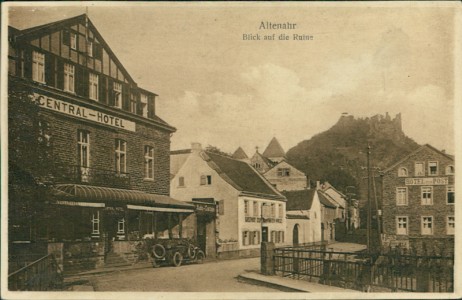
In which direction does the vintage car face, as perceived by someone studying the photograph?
facing away from the viewer and to the right of the viewer

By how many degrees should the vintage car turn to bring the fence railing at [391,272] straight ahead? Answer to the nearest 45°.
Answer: approximately 90° to its right
